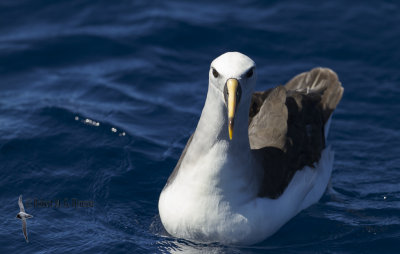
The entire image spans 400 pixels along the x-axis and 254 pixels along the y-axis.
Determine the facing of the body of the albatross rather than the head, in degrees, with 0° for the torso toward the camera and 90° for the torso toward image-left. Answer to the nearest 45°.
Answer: approximately 45°
